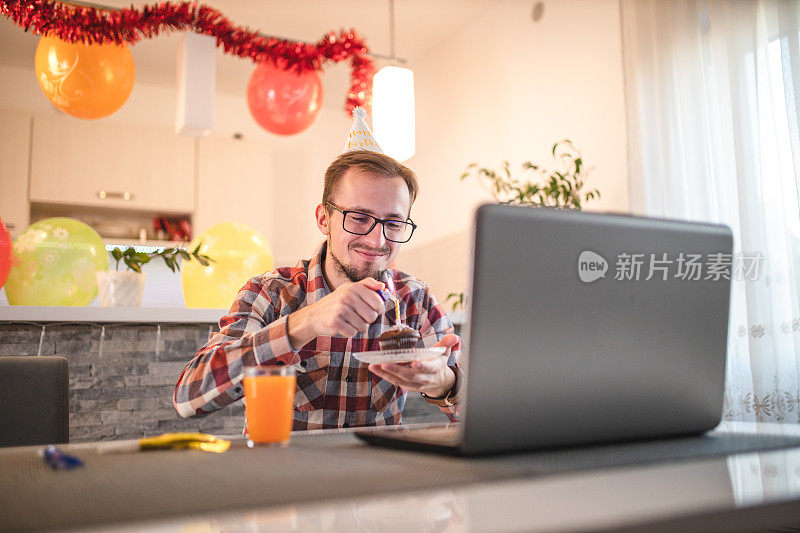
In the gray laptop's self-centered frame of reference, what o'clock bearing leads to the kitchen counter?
The kitchen counter is roughly at 12 o'clock from the gray laptop.

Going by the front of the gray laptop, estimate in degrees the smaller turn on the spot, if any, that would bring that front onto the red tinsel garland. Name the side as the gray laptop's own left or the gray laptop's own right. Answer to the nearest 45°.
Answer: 0° — it already faces it

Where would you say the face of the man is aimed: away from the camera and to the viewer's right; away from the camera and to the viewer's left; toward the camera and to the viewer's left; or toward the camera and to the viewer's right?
toward the camera and to the viewer's right

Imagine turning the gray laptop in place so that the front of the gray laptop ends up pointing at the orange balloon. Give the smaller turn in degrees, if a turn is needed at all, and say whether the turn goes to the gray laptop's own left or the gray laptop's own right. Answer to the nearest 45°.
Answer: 0° — it already faces it

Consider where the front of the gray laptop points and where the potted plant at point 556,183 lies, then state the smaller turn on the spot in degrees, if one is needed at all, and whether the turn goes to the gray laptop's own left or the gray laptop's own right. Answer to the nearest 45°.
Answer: approximately 45° to the gray laptop's own right

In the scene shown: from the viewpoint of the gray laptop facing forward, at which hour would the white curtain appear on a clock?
The white curtain is roughly at 2 o'clock from the gray laptop.

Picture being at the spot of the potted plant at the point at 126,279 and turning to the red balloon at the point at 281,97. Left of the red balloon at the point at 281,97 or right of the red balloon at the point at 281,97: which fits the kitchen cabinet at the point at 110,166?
left

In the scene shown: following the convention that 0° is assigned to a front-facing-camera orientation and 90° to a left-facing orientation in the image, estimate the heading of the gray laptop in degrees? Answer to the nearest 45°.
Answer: approximately 135°
